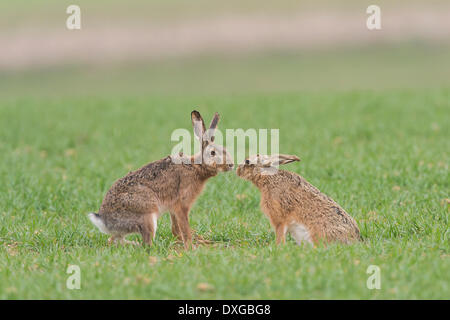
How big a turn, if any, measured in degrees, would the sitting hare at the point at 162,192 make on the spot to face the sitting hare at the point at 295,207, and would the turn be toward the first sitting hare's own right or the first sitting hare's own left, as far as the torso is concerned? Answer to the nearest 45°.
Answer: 0° — it already faces it

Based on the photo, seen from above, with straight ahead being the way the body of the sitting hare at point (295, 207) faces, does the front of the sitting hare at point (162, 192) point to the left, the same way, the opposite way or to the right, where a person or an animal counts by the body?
the opposite way

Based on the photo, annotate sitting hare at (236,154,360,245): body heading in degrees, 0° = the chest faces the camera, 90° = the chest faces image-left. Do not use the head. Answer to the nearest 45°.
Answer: approximately 90°

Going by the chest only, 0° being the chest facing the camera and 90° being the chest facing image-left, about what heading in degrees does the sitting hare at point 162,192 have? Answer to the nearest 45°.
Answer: approximately 270°

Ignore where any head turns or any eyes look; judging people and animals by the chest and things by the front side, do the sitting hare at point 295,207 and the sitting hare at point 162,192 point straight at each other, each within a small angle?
yes

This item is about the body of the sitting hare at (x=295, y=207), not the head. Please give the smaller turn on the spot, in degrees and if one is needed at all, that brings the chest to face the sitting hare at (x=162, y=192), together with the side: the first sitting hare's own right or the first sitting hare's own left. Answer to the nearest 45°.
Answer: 0° — it already faces it

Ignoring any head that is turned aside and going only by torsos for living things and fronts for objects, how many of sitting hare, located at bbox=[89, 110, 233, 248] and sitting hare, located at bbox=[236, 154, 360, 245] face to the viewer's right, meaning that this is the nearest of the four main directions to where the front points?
1
